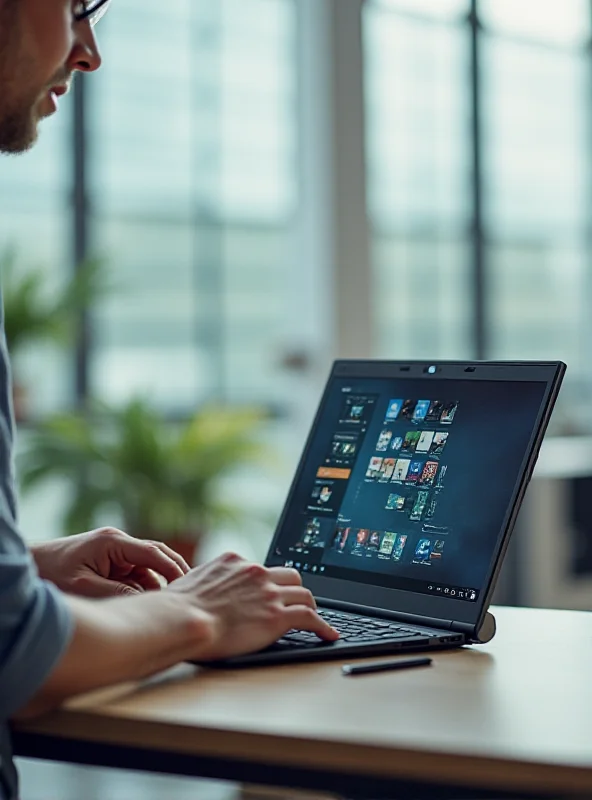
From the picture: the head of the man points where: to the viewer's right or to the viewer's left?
to the viewer's right

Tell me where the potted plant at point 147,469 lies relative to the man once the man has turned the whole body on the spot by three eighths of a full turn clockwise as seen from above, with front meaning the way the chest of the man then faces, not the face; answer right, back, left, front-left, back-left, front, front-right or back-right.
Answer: back-right

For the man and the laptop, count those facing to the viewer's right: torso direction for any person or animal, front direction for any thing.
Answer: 1

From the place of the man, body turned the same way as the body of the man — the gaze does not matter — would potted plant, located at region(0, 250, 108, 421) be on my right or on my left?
on my left

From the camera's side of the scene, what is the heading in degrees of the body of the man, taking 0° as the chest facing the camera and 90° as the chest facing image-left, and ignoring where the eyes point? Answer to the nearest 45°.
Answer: approximately 270°

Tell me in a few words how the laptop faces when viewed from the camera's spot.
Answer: facing the viewer and to the left of the viewer
